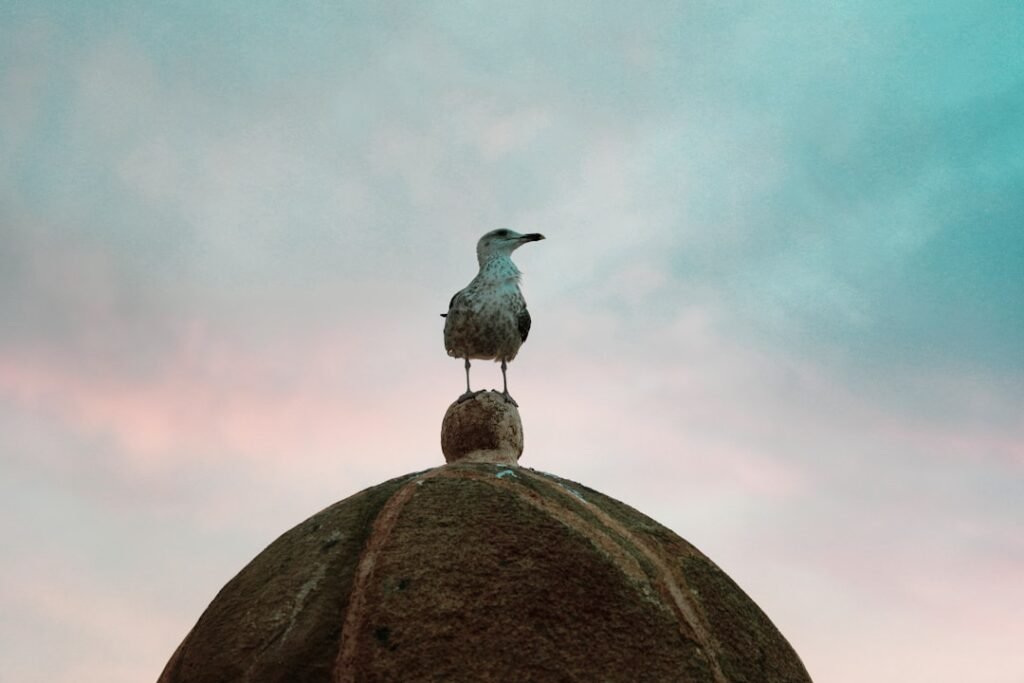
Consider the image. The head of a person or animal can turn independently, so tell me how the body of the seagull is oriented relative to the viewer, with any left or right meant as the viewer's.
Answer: facing the viewer and to the right of the viewer
